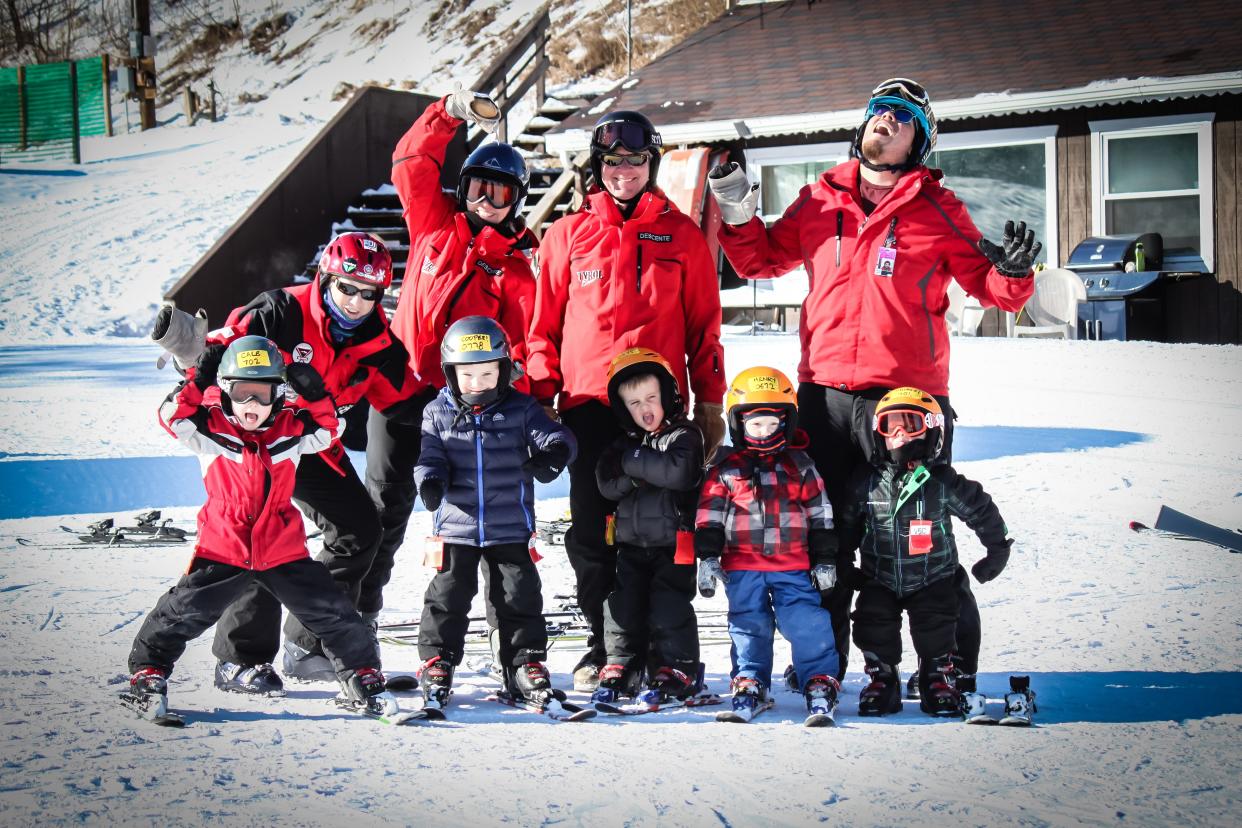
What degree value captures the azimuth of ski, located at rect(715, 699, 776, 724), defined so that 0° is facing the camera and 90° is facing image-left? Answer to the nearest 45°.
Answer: approximately 45°

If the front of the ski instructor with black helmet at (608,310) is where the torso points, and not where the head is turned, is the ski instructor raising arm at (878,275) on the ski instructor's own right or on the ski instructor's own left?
on the ski instructor's own left

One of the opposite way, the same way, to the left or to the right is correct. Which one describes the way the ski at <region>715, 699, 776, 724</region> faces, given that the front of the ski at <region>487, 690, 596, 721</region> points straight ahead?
to the right

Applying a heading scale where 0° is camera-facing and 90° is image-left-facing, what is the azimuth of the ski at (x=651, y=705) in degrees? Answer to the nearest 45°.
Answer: approximately 45°

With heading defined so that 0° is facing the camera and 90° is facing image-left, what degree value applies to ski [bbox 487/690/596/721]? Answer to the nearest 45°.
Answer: approximately 315°
